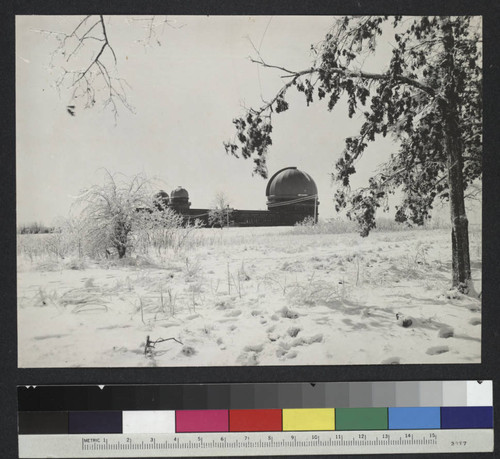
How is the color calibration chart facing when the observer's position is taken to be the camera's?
facing the viewer
